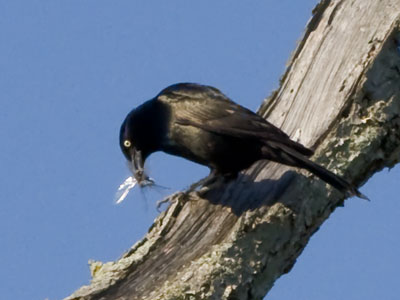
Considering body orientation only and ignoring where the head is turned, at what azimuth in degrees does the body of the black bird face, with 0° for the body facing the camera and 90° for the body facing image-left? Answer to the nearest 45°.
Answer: approximately 90°
